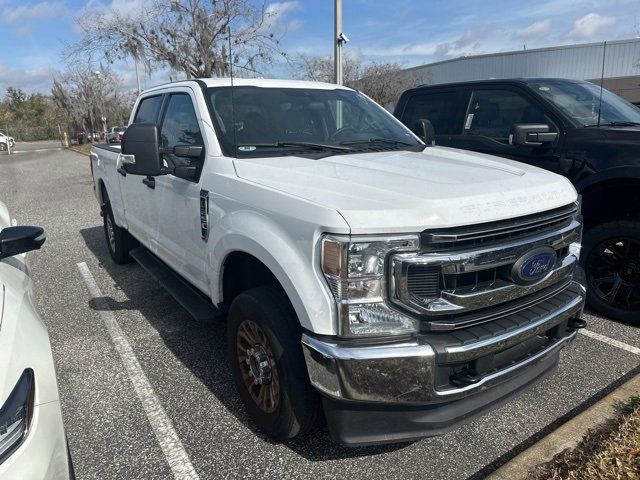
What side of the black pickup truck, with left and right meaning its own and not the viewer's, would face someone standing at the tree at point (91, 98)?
back

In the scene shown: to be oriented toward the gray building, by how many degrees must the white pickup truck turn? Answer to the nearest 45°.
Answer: approximately 90° to its left

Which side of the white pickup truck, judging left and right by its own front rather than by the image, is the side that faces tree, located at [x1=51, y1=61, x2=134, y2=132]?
back

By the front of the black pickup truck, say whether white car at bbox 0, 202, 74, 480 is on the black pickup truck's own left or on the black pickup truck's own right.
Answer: on the black pickup truck's own right

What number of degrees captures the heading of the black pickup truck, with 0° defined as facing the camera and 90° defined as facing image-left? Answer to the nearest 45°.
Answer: approximately 315°

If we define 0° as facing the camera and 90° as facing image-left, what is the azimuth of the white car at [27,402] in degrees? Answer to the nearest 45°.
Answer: approximately 0°

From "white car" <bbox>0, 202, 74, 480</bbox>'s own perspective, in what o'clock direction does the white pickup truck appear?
The white pickup truck is roughly at 9 o'clock from the white car.
